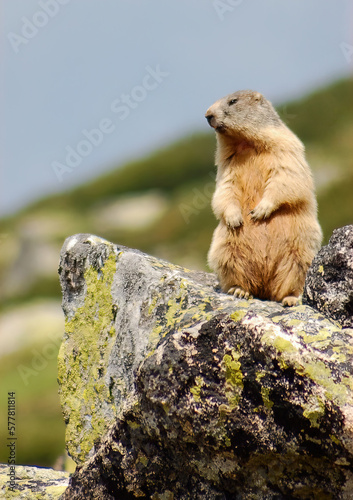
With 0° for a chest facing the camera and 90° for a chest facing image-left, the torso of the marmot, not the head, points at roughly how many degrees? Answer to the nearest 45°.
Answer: approximately 45°

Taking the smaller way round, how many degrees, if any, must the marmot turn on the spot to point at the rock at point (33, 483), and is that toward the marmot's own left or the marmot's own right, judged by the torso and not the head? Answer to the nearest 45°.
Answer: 0° — it already faces it
